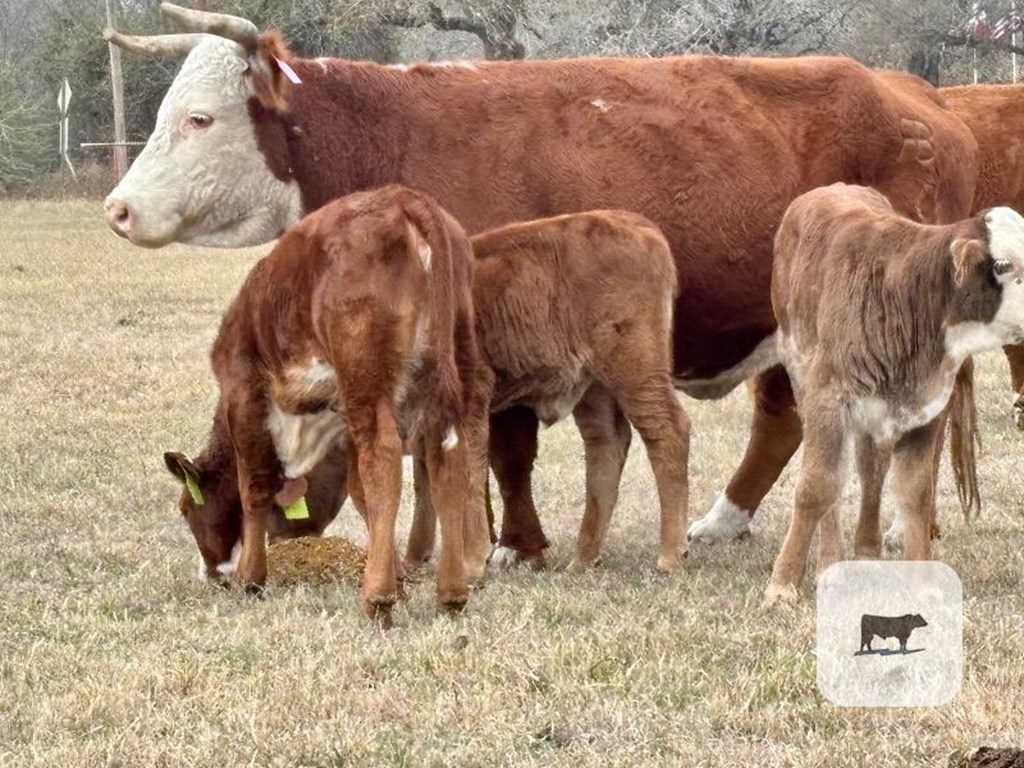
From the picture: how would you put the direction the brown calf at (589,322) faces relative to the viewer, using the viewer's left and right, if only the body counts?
facing to the left of the viewer

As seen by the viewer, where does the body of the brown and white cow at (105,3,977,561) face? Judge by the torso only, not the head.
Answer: to the viewer's left

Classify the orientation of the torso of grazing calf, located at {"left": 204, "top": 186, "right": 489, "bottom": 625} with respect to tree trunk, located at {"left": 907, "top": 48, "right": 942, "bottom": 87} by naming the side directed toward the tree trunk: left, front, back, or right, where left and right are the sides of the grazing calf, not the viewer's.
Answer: right

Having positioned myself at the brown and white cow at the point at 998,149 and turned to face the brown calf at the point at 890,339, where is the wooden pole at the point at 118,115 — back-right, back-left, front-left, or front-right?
back-right

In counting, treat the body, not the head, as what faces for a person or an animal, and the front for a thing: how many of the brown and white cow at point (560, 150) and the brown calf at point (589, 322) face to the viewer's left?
2

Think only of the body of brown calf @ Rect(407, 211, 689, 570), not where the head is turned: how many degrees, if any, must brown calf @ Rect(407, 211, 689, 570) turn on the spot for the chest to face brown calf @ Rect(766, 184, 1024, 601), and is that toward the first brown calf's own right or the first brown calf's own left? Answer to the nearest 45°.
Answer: approximately 135° to the first brown calf's own left

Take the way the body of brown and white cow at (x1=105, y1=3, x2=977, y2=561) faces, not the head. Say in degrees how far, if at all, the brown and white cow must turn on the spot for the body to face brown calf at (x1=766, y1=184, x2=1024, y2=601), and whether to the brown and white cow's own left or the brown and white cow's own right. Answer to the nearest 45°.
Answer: approximately 135° to the brown and white cow's own left

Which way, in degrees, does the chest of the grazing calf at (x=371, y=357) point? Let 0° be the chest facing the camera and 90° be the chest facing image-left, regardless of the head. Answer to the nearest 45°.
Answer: approximately 135°
